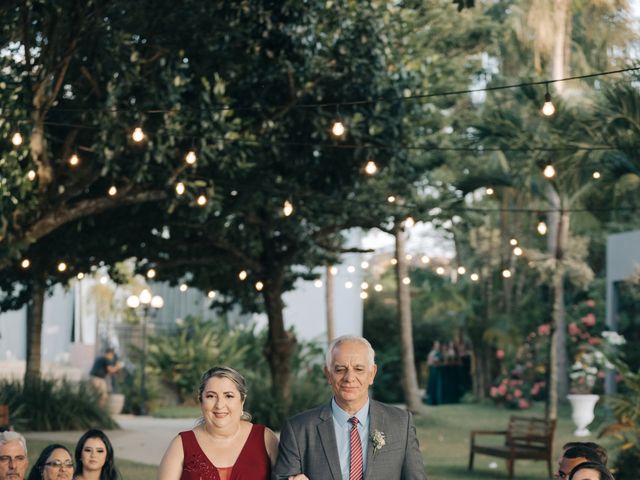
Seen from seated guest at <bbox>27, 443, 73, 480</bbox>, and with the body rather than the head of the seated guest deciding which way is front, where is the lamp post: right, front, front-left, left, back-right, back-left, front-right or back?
back-left

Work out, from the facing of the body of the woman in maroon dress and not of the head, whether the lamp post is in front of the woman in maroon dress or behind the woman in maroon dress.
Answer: behind

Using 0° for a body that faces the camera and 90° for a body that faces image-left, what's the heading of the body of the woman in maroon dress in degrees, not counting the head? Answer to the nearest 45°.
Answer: approximately 0°

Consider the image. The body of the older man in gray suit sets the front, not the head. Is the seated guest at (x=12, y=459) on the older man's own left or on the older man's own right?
on the older man's own right

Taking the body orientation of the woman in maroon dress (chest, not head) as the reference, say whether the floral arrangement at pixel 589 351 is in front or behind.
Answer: behind

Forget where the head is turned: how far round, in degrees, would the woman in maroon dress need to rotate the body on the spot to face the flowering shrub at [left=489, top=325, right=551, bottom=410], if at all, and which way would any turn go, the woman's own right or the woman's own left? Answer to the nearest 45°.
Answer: approximately 180°
